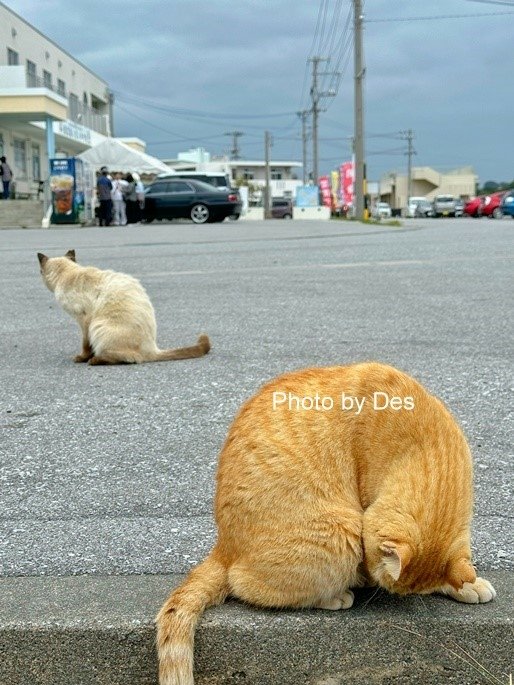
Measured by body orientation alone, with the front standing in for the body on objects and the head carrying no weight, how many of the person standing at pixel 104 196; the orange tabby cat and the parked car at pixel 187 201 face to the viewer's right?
1

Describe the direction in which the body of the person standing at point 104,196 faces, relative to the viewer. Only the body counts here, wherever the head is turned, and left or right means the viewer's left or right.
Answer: facing away from the viewer

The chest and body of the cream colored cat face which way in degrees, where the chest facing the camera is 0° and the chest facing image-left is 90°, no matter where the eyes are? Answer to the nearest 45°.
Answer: approximately 135°
